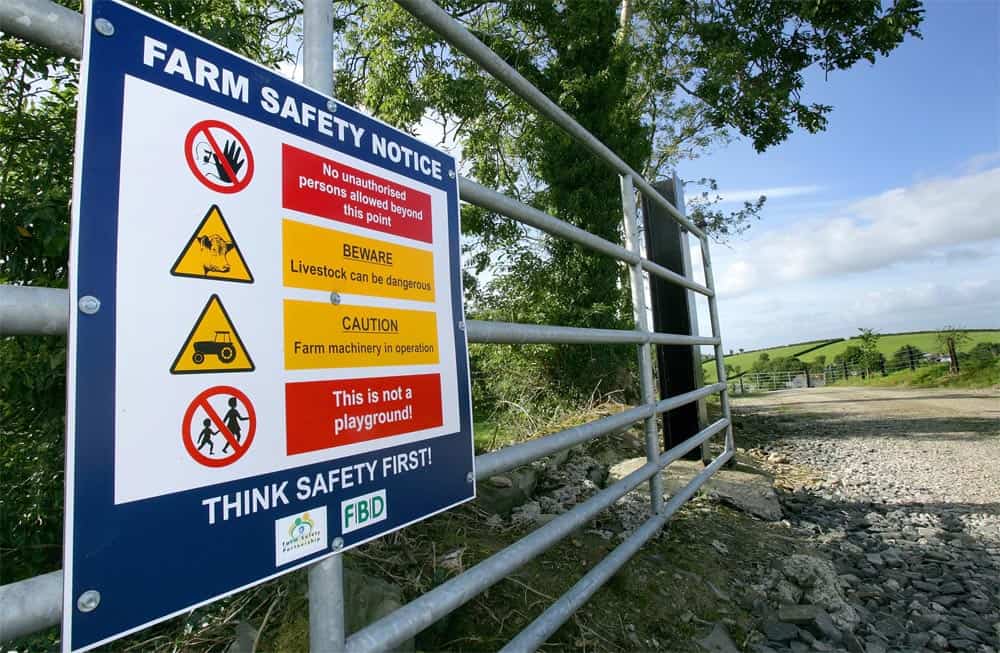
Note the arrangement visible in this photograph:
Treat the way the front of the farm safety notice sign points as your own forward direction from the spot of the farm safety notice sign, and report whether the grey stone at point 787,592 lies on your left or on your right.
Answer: on your left

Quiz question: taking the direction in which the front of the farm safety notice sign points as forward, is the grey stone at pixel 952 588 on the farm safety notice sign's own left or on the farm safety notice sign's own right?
on the farm safety notice sign's own left

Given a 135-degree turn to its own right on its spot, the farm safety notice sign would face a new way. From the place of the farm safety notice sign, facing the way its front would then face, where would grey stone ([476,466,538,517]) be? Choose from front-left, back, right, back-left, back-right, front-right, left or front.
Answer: back-right

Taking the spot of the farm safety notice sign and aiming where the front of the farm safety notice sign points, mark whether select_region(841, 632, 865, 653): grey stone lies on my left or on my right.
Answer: on my left

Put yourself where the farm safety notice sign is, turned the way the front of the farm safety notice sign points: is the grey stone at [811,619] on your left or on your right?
on your left
